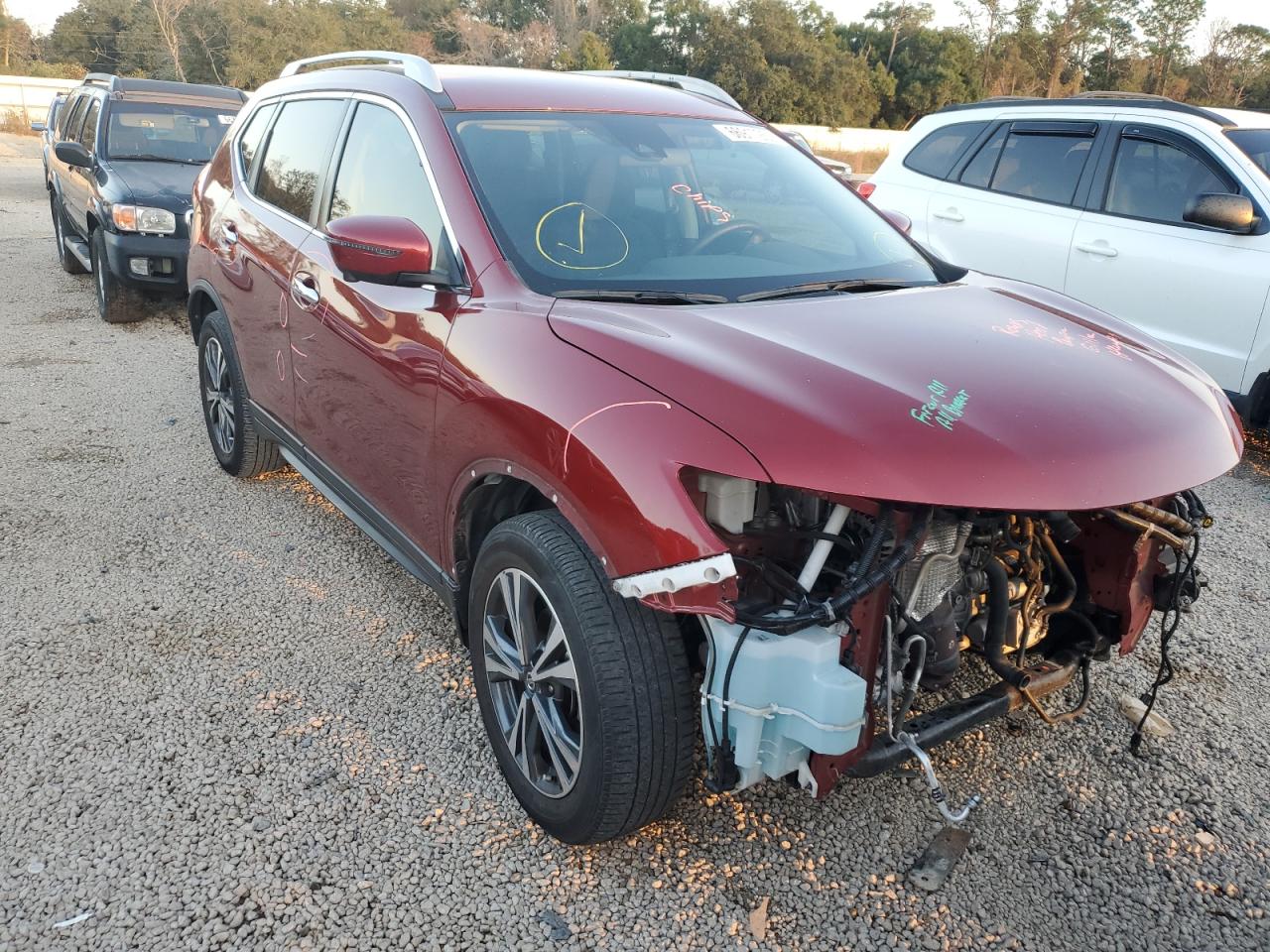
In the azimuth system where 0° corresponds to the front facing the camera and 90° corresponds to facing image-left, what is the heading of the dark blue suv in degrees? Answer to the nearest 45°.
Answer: approximately 315°

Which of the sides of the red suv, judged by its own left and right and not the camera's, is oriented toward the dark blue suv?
back

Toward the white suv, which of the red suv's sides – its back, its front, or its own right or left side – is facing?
left

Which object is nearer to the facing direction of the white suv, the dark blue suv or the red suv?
the red suv

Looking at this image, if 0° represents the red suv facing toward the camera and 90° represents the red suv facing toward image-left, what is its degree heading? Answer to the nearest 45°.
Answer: approximately 315°

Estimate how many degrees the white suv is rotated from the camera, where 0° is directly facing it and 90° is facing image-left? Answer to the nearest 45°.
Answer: approximately 315°
